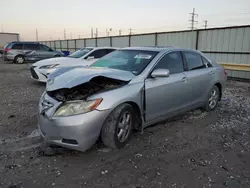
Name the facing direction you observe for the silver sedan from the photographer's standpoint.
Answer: facing the viewer and to the left of the viewer

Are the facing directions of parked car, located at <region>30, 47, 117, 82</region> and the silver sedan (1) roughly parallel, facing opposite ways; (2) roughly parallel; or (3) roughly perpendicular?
roughly parallel

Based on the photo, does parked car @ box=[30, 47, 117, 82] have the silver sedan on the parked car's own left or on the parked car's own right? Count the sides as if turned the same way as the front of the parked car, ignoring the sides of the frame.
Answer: on the parked car's own left

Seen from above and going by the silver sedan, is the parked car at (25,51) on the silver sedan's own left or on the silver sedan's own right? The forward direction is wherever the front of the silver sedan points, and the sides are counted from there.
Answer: on the silver sedan's own right

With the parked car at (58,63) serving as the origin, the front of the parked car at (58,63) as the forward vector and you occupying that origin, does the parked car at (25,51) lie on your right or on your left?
on your right

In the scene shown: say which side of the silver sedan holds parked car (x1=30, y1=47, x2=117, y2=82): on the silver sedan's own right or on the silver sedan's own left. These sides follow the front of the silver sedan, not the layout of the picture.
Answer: on the silver sedan's own right

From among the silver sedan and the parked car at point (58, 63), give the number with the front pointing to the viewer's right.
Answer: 0
